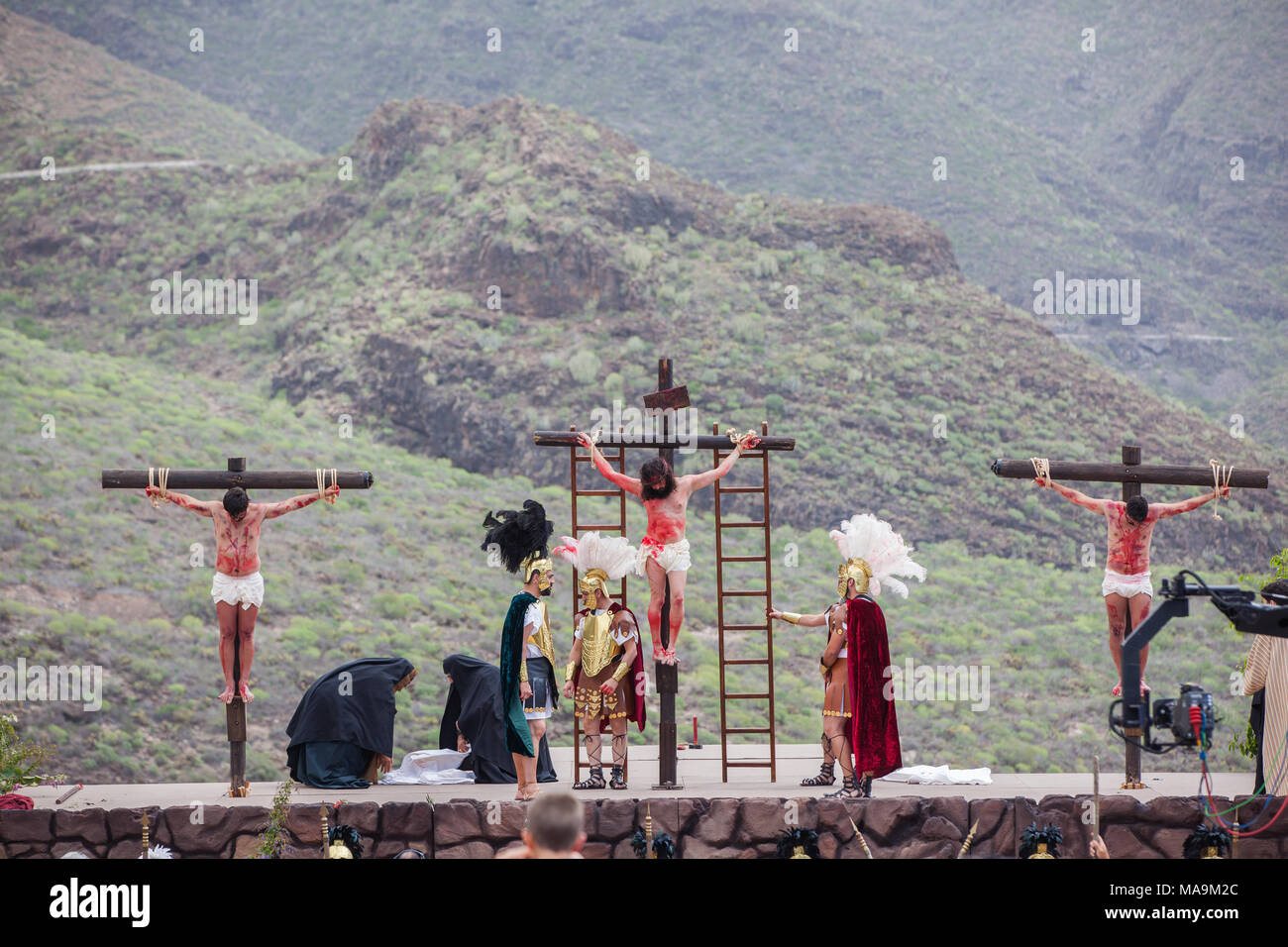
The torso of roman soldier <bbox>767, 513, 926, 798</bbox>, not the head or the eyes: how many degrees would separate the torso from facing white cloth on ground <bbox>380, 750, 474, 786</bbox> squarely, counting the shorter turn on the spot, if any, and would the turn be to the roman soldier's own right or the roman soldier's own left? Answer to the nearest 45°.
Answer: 0° — they already face it

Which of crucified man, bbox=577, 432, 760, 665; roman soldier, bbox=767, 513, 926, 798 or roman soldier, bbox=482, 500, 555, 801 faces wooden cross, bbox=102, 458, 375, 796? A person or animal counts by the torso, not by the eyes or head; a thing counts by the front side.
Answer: roman soldier, bbox=767, 513, 926, 798

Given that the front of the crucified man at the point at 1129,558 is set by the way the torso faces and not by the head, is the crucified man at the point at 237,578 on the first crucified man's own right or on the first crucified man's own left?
on the first crucified man's own right

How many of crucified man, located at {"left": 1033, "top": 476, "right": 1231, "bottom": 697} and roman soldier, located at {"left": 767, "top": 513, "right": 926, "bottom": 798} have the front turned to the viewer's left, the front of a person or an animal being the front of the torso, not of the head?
1

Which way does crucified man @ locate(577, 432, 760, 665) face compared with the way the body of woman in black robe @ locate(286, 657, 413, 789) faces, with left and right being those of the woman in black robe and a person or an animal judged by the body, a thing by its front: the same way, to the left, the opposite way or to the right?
to the right

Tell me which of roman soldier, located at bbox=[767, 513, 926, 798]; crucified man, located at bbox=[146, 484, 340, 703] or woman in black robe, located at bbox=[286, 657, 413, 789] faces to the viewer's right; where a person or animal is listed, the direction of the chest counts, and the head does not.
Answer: the woman in black robe

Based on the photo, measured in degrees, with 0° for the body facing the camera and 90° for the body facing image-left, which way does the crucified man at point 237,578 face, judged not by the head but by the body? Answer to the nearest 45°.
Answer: approximately 0°

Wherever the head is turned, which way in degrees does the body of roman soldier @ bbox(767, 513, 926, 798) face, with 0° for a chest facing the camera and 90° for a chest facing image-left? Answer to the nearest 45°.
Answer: approximately 90°
